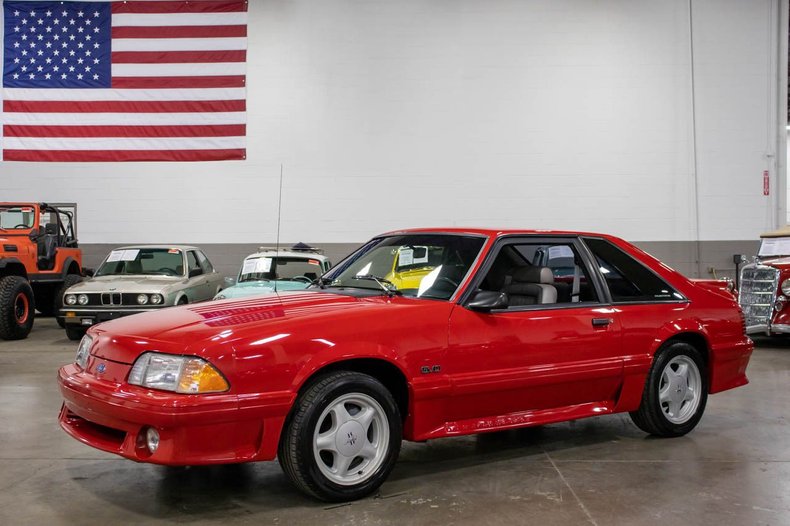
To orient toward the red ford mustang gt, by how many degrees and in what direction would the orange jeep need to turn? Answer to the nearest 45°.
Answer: approximately 45° to its left

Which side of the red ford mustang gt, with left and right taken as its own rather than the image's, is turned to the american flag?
right

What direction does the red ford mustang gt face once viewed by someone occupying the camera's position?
facing the viewer and to the left of the viewer

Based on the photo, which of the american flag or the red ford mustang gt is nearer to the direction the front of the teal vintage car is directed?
the red ford mustang gt

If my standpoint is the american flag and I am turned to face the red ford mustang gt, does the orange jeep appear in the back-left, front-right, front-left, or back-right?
front-right

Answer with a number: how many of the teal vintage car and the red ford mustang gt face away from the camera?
0

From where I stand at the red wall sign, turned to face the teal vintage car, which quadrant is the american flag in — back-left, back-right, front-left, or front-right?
front-right

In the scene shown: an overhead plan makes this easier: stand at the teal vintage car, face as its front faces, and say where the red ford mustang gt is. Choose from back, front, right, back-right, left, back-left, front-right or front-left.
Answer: front-left

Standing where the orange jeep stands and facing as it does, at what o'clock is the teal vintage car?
The teal vintage car is roughly at 9 o'clock from the orange jeep.

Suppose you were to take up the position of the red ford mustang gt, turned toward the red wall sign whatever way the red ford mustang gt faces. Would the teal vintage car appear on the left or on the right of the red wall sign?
left

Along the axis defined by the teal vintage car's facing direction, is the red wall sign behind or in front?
behind

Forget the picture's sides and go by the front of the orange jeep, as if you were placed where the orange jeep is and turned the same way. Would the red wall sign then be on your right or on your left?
on your left

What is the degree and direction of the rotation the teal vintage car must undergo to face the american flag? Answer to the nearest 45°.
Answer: approximately 90° to its right

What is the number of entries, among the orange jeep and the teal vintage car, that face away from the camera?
0

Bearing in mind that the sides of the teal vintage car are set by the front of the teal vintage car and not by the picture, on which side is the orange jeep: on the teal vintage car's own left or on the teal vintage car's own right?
on the teal vintage car's own right

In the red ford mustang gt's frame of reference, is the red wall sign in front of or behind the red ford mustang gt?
behind
